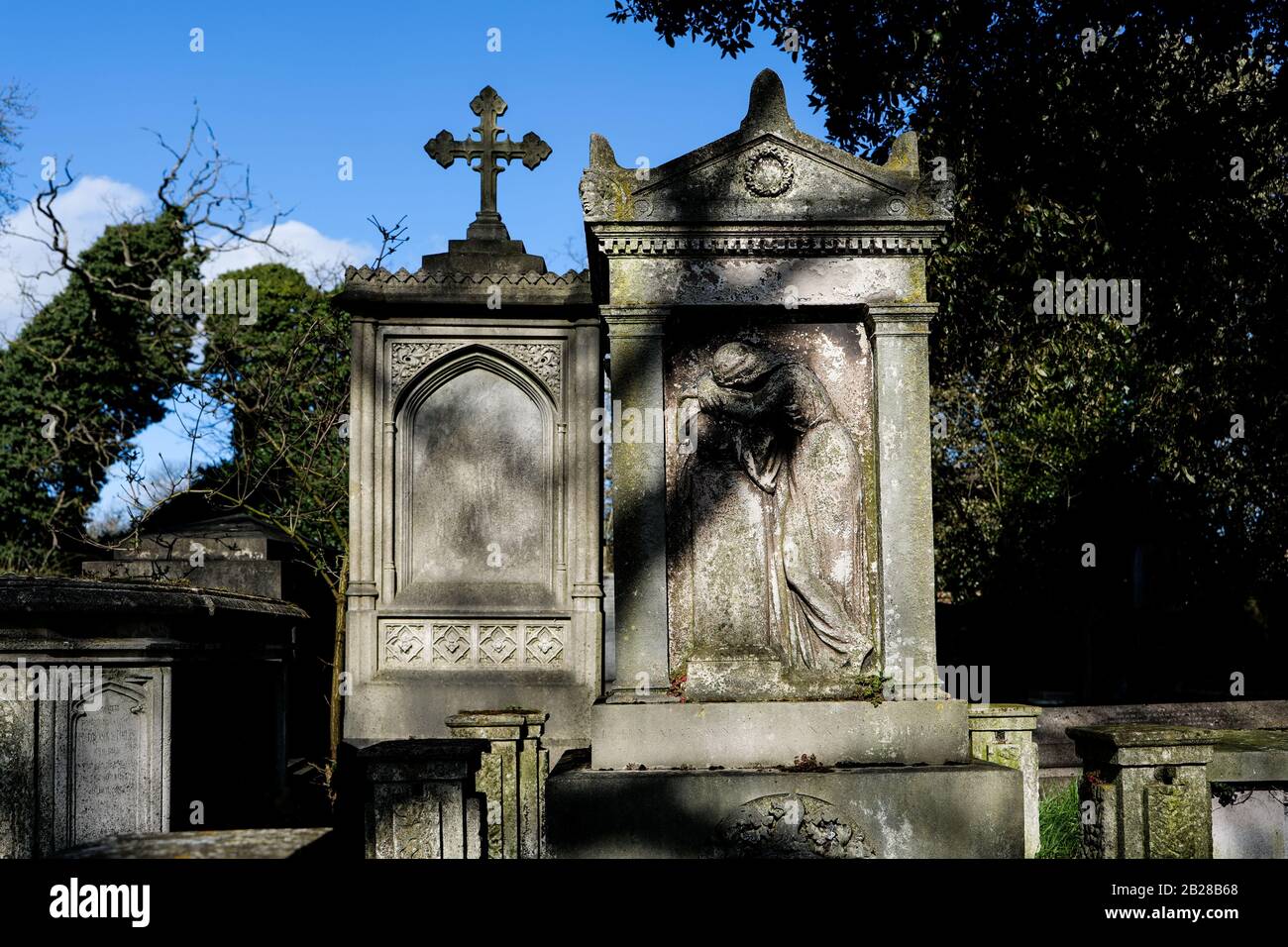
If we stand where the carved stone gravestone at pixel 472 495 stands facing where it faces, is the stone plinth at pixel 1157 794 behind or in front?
in front

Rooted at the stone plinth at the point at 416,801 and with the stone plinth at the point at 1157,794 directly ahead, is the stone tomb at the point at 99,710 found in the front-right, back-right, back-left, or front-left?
back-left

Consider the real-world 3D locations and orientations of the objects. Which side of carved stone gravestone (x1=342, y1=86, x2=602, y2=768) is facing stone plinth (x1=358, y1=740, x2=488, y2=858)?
front

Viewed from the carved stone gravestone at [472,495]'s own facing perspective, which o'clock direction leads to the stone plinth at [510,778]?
The stone plinth is roughly at 12 o'clock from the carved stone gravestone.

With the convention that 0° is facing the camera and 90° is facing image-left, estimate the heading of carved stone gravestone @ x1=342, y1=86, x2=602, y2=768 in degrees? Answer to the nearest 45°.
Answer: approximately 0°

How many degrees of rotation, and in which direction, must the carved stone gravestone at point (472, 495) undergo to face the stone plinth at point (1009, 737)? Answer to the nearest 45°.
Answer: approximately 45° to its left

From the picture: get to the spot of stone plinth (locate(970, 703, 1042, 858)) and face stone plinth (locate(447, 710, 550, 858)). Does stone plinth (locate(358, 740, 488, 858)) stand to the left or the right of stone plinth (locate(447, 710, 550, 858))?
left

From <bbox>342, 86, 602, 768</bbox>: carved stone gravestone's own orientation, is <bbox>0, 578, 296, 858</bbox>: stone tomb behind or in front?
in front

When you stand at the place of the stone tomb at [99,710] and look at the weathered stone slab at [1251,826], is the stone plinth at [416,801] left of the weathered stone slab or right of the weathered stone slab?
right
